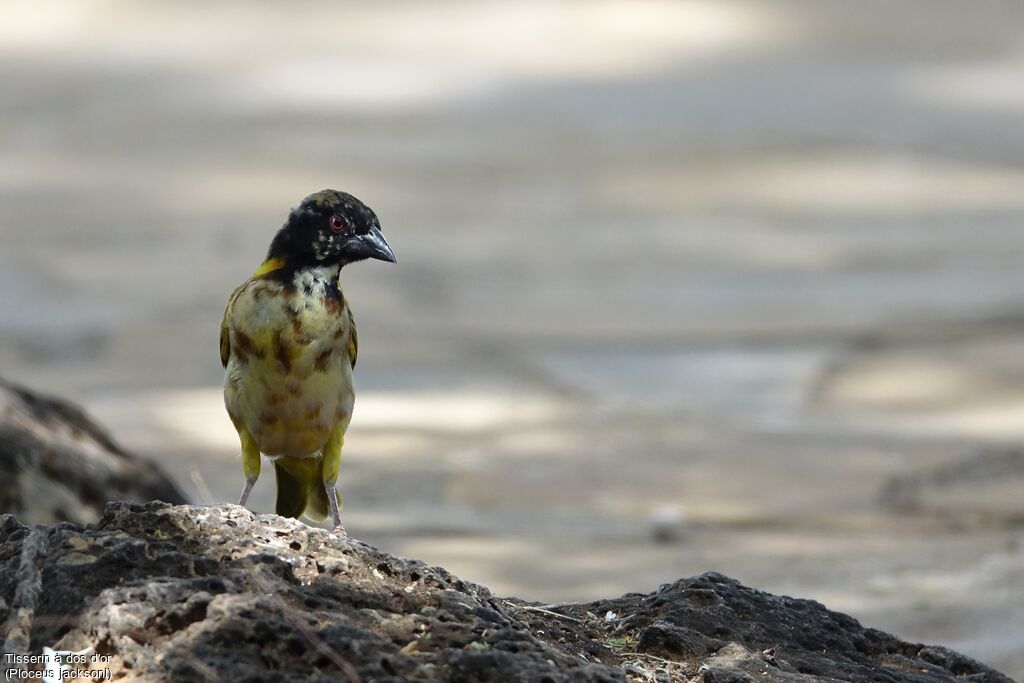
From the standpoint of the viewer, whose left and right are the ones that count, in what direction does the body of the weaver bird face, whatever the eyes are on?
facing the viewer

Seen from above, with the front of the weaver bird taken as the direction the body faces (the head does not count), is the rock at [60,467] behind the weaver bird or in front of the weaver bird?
behind
